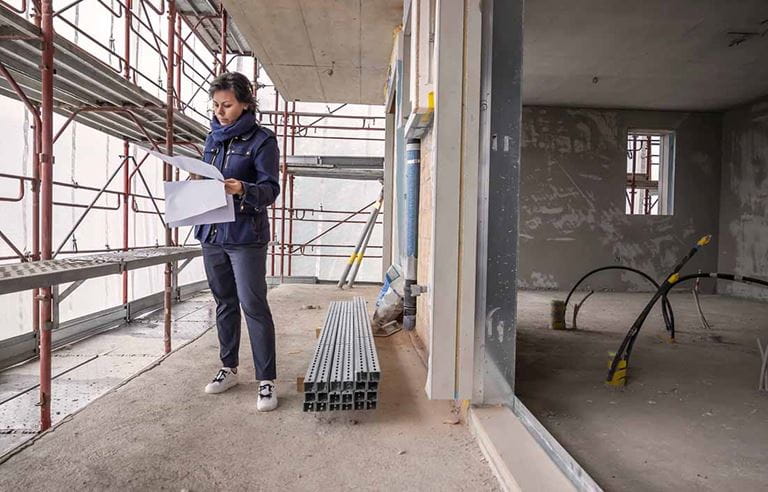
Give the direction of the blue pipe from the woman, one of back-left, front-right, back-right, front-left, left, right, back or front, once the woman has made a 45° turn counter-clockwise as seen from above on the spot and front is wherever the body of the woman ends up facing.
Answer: back-left

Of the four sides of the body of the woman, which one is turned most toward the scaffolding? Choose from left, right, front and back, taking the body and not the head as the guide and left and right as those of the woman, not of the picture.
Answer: right

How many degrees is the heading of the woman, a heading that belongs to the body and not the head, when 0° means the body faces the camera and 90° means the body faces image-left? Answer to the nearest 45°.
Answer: approximately 45°

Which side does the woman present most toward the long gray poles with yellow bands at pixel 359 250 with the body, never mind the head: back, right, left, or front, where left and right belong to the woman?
back

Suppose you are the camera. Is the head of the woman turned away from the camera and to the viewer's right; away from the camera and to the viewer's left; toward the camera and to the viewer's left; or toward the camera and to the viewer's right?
toward the camera and to the viewer's left
